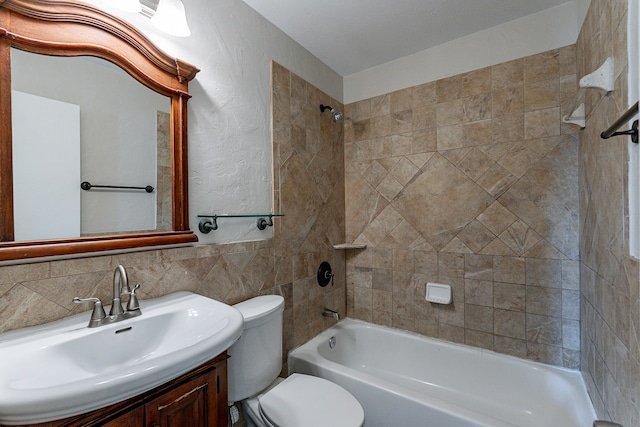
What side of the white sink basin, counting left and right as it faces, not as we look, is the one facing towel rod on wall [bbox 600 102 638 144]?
front

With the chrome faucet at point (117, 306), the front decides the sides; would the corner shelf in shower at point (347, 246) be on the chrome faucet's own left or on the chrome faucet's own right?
on the chrome faucet's own left

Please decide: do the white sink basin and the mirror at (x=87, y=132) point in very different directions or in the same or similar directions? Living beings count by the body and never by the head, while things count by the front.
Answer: same or similar directions

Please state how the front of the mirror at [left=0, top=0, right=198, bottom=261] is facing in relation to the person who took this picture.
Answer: facing the viewer and to the right of the viewer

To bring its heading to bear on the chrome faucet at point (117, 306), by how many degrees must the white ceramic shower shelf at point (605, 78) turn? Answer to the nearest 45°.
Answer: approximately 45° to its left

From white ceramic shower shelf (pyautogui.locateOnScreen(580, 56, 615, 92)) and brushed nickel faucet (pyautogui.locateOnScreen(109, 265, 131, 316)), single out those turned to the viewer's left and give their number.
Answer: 1

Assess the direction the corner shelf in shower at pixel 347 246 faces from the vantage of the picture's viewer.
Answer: facing the viewer

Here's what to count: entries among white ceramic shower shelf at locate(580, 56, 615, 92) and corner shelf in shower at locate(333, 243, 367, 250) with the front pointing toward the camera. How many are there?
1

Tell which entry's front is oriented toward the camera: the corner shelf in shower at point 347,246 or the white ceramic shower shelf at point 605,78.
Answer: the corner shelf in shower

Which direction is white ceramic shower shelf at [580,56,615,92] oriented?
to the viewer's left

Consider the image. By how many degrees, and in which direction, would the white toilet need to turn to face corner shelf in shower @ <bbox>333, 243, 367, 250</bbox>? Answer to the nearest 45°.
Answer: approximately 90° to its left

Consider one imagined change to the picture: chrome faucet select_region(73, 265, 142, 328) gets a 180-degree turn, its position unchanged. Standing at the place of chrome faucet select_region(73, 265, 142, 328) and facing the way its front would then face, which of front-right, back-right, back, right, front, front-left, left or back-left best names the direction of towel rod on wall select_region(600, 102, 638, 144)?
back
